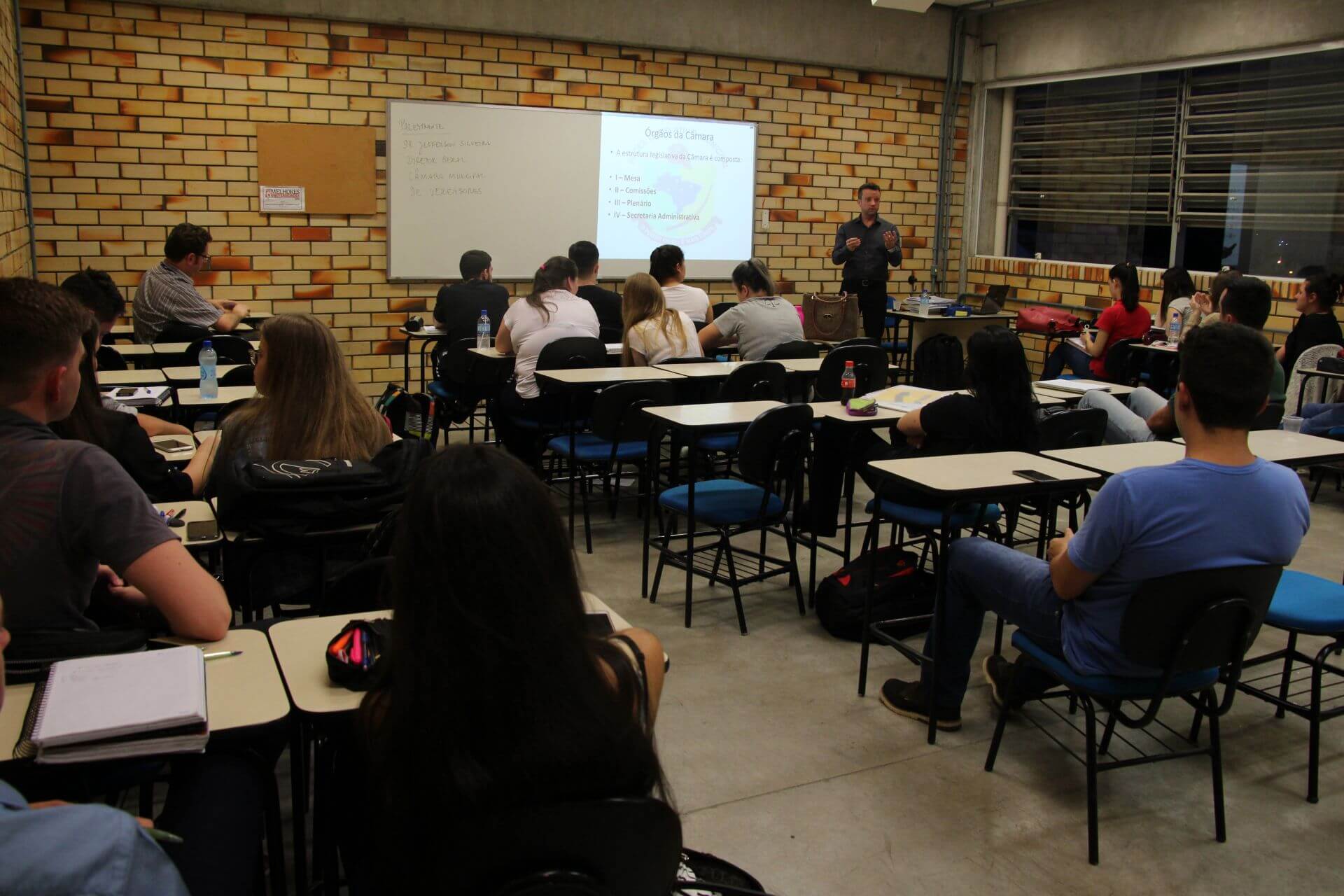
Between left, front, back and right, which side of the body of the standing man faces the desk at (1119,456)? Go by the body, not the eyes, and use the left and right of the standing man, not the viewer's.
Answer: front

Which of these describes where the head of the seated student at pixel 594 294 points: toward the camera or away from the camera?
away from the camera

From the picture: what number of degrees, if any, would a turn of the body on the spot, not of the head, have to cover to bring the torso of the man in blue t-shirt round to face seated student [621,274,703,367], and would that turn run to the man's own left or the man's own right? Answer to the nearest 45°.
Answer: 0° — they already face them

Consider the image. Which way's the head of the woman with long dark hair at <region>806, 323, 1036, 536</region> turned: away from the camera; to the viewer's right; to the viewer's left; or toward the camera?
away from the camera

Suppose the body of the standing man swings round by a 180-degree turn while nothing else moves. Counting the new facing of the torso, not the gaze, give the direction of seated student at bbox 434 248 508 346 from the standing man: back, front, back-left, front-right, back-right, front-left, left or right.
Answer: back-left

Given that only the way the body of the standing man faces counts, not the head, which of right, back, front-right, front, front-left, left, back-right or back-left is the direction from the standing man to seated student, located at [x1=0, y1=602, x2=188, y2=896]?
front

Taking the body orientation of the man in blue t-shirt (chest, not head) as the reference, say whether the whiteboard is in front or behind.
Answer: in front

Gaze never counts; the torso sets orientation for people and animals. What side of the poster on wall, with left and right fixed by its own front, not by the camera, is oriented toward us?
front

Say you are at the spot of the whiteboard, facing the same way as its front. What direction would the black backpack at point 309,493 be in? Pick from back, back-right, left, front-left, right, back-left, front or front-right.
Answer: front

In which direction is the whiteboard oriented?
toward the camera

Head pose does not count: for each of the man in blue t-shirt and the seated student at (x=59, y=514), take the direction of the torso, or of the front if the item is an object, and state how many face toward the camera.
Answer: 0

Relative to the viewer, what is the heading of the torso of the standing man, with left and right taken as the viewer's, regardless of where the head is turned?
facing the viewer

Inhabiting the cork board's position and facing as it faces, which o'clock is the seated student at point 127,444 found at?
The seated student is roughly at 12 o'clock from the cork board.

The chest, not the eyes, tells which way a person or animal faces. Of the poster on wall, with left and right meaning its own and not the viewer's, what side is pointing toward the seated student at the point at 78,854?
front

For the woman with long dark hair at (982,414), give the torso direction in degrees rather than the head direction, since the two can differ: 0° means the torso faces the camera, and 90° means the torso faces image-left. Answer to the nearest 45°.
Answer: approximately 135°

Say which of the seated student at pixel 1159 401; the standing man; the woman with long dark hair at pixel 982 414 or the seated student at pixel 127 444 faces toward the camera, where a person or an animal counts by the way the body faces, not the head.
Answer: the standing man

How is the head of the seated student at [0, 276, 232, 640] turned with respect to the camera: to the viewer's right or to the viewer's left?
to the viewer's right

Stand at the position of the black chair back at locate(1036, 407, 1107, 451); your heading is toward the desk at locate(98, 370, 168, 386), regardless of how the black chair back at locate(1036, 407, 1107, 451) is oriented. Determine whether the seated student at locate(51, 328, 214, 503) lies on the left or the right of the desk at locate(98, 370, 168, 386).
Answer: left
